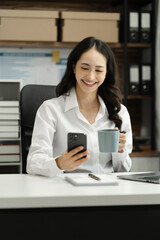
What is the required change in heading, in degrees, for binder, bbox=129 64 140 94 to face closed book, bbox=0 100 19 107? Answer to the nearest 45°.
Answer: approximately 45° to its right

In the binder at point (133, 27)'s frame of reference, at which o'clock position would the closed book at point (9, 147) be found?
The closed book is roughly at 2 o'clock from the binder.
